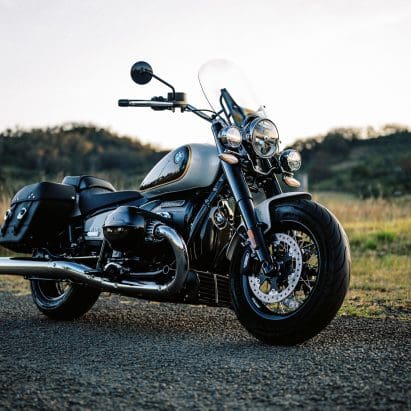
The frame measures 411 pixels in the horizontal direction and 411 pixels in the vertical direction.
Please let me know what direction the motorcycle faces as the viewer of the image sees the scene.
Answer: facing the viewer and to the right of the viewer
